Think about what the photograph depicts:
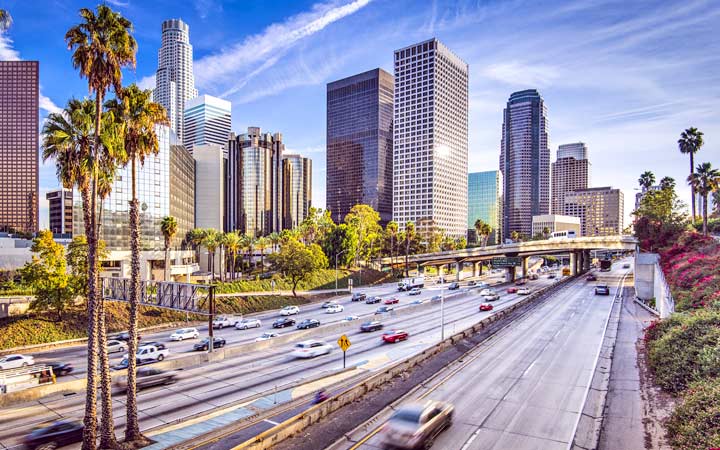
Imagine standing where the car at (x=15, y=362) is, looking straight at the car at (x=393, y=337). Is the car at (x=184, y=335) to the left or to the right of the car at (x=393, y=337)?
left

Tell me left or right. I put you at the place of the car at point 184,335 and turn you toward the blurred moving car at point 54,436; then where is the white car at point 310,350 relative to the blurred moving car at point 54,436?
left

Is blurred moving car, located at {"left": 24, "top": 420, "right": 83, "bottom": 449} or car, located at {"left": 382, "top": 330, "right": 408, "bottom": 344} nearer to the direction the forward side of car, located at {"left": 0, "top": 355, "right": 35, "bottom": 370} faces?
the blurred moving car

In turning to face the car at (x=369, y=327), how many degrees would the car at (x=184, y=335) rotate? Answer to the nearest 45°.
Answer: approximately 135° to its left

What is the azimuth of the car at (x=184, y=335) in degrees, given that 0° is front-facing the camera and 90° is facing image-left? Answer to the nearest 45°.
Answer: approximately 45°

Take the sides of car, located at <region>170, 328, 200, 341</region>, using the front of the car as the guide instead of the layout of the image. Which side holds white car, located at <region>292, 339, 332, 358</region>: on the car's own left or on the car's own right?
on the car's own left
